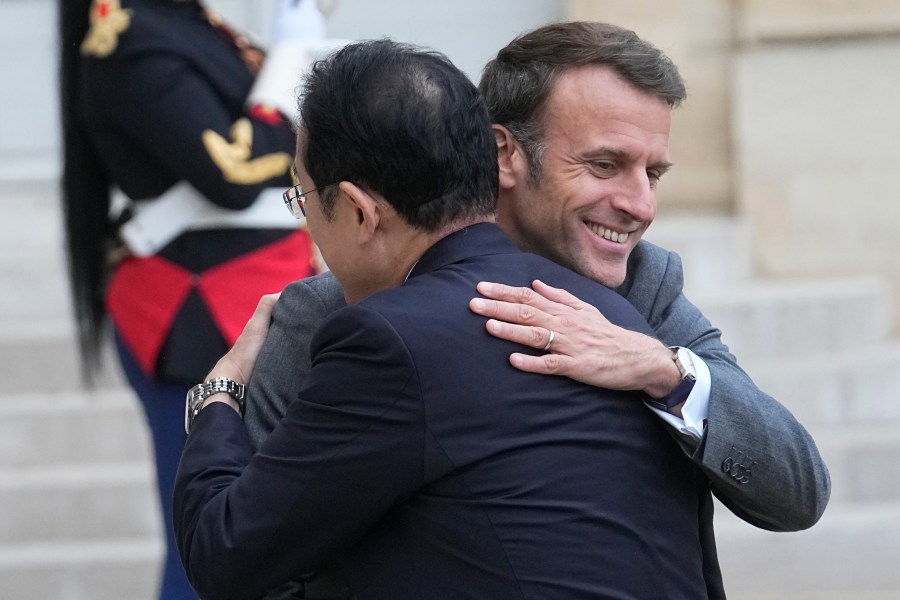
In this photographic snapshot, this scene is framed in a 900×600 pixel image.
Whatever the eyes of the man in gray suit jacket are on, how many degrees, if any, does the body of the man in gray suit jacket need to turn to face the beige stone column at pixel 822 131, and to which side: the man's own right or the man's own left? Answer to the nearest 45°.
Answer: approximately 135° to the man's own left

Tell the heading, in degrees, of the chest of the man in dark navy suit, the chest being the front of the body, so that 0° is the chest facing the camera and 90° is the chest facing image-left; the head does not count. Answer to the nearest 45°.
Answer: approximately 135°

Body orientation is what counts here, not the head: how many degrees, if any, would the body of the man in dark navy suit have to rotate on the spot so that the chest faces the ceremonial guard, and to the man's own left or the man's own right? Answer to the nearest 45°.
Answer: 0° — they already face them

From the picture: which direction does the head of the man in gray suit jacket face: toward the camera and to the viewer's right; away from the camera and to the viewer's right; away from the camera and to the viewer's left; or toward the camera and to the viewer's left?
toward the camera and to the viewer's right

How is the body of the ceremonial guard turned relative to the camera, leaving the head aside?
to the viewer's right

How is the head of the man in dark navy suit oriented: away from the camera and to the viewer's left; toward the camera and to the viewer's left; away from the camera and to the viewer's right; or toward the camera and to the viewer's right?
away from the camera and to the viewer's left

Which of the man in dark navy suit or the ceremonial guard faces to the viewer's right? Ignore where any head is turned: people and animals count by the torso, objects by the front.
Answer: the ceremonial guard

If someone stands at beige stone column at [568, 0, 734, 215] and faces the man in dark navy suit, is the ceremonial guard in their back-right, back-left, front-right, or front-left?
front-right

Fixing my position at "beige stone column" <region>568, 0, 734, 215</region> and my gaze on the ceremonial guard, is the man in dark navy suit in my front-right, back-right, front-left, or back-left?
front-left

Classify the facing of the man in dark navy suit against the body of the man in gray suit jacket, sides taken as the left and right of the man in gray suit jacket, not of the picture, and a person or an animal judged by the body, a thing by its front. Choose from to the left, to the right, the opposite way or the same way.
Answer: the opposite way

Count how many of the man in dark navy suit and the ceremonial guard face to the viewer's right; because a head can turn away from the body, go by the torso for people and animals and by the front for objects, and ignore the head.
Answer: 1

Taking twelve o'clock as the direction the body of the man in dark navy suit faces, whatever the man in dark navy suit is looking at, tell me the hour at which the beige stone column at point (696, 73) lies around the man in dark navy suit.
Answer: The beige stone column is roughly at 2 o'clock from the man in dark navy suit.
